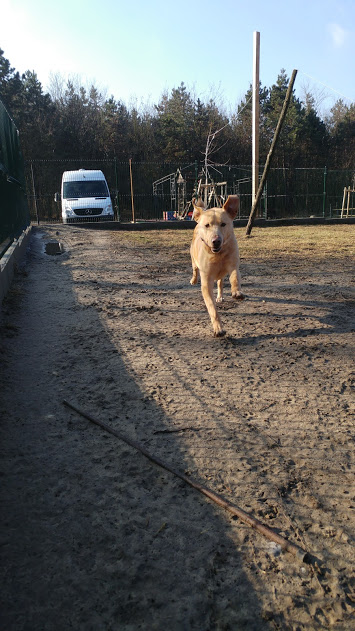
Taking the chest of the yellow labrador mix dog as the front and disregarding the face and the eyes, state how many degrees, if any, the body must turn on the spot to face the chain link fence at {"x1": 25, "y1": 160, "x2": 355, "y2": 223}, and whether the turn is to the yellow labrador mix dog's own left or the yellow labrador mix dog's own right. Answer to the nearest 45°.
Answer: approximately 180°

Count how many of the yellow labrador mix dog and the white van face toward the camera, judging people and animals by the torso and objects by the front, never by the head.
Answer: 2

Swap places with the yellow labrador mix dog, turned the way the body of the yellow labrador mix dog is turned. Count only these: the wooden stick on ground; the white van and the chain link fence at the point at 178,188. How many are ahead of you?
1

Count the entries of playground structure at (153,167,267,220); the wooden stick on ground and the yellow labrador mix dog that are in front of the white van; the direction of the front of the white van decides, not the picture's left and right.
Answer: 2

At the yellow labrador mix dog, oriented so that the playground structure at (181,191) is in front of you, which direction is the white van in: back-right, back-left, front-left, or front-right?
front-left

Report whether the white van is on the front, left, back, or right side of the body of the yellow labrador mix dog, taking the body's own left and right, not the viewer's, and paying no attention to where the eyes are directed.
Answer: back

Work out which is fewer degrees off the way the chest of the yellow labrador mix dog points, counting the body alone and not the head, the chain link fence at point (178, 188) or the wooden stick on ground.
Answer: the wooden stick on ground

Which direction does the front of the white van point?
toward the camera

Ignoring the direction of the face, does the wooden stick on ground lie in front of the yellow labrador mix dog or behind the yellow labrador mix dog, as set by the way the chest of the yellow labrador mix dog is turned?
in front

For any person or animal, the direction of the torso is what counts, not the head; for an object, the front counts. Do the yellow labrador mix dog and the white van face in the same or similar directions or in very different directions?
same or similar directions

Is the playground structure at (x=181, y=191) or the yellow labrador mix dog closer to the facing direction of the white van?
the yellow labrador mix dog

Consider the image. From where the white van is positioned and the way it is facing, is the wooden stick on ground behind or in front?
in front

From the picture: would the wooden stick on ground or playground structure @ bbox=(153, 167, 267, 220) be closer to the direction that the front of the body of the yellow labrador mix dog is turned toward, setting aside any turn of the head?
the wooden stick on ground

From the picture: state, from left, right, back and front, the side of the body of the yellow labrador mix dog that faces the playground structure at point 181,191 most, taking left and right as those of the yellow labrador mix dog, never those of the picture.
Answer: back
